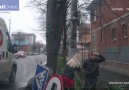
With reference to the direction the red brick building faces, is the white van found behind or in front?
in front

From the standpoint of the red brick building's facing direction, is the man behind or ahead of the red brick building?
ahead

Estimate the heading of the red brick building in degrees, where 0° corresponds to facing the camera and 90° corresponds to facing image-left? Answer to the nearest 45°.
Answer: approximately 45°
